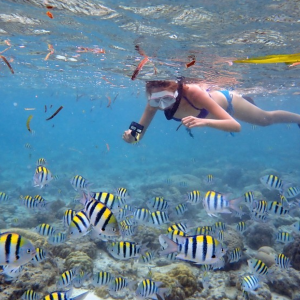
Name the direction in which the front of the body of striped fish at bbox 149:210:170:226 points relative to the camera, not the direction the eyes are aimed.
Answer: to the viewer's left

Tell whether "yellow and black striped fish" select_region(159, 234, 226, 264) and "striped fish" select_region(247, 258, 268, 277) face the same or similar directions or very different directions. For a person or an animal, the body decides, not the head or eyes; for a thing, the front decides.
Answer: very different directions

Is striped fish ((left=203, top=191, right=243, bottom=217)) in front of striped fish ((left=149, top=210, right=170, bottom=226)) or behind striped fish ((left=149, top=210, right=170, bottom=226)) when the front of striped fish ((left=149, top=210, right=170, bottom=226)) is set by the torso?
behind

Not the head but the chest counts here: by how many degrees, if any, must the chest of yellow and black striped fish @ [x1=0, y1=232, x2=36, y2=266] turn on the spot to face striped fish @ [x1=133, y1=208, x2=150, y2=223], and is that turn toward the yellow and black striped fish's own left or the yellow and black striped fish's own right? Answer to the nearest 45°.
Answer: approximately 45° to the yellow and black striped fish's own left

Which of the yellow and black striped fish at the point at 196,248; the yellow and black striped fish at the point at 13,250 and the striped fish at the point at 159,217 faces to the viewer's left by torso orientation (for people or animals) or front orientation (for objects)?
the striped fish

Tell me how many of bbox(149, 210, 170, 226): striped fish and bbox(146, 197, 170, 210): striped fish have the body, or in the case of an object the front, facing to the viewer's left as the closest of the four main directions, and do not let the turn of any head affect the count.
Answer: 2

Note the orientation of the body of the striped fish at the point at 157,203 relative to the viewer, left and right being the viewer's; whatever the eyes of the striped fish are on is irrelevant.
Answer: facing to the left of the viewer

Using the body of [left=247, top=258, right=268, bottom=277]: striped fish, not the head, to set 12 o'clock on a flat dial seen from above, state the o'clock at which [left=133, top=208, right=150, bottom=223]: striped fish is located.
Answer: [left=133, top=208, right=150, bottom=223]: striped fish is roughly at 12 o'clock from [left=247, top=258, right=268, bottom=277]: striped fish.

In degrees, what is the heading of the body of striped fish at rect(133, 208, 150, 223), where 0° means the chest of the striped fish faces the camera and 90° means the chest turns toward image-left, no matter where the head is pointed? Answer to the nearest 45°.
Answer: approximately 90°
